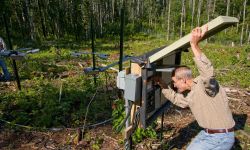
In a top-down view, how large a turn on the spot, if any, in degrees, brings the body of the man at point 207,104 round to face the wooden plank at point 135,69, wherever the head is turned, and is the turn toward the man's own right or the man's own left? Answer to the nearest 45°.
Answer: approximately 45° to the man's own left

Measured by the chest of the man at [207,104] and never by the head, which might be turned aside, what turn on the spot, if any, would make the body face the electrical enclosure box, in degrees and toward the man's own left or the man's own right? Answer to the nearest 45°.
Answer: approximately 45° to the man's own left

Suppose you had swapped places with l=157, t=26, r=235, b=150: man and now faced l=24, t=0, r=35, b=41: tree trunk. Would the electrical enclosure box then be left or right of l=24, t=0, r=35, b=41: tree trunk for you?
left

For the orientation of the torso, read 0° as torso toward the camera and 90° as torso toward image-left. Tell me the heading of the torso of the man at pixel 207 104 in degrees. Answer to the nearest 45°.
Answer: approximately 135°

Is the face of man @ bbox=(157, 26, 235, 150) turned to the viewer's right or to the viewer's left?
to the viewer's left

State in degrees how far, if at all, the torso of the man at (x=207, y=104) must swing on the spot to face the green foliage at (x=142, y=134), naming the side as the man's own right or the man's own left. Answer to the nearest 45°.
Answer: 0° — they already face it
